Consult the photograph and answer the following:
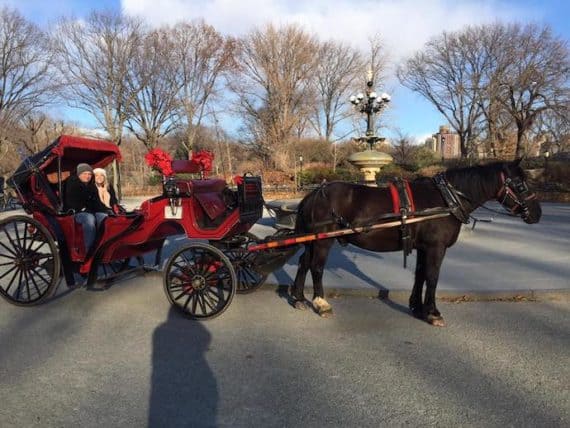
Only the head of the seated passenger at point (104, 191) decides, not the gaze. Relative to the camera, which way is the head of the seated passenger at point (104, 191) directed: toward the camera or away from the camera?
toward the camera

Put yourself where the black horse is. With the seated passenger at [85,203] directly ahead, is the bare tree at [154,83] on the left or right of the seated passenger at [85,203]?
right

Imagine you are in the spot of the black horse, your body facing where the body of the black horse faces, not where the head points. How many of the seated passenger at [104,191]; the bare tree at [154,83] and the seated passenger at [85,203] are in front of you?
0

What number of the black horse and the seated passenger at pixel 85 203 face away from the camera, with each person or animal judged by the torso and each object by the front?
0

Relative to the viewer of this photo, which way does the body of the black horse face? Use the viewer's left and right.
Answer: facing to the right of the viewer

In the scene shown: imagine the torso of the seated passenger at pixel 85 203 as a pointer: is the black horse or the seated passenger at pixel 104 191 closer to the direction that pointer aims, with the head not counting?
the black horse

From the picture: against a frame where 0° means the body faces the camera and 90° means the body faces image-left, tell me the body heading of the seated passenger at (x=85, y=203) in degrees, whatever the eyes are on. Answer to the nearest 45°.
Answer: approximately 315°

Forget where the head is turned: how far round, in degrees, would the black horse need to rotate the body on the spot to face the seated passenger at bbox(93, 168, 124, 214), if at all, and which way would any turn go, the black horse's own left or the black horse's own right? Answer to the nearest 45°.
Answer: approximately 180°

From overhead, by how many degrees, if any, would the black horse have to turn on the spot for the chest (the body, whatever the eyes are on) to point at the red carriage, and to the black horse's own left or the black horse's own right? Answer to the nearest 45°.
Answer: approximately 180°

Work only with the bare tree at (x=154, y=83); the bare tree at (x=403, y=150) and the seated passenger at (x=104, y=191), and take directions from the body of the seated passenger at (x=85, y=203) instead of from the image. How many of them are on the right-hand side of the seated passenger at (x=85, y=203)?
0

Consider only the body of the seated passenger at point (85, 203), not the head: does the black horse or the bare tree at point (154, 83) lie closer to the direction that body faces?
the black horse

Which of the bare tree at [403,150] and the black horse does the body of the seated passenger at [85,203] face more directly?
the black horse

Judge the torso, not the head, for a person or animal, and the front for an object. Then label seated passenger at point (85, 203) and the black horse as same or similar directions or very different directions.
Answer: same or similar directions

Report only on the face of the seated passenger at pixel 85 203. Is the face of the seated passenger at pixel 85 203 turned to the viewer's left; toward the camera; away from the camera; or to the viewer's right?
toward the camera

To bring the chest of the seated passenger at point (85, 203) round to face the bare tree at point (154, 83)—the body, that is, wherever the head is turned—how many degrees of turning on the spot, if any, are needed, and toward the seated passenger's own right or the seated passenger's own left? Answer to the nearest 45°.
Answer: approximately 135° to the seated passenger's own left

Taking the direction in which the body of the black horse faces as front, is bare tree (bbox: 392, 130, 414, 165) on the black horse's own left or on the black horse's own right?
on the black horse's own left

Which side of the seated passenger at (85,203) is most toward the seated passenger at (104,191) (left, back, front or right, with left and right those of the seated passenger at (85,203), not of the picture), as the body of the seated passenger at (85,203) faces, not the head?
left

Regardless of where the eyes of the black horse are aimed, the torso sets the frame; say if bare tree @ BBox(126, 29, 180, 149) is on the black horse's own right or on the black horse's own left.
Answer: on the black horse's own left
